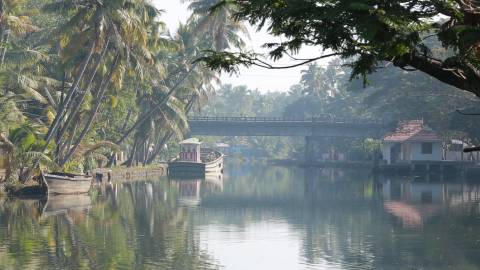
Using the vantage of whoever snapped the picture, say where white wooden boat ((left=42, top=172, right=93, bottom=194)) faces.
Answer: facing to the left of the viewer
